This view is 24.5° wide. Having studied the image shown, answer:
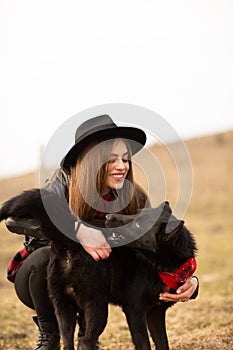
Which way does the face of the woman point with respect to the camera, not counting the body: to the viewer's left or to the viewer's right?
to the viewer's right

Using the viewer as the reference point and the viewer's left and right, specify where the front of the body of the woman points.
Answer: facing the viewer and to the right of the viewer
